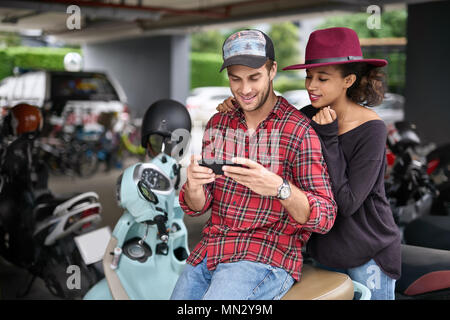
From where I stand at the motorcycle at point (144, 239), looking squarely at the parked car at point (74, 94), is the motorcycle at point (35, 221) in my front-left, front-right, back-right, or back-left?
front-left

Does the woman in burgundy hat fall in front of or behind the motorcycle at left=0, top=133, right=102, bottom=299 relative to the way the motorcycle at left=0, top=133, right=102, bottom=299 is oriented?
behind

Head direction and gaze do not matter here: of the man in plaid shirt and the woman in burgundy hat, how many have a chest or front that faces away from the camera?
0

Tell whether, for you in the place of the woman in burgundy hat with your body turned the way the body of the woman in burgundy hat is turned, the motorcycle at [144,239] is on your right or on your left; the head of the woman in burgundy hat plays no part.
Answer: on your right

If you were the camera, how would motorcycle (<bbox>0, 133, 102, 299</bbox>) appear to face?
facing away from the viewer and to the left of the viewer

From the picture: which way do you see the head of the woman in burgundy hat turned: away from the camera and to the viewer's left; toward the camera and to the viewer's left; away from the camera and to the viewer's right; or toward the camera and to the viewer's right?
toward the camera and to the viewer's left

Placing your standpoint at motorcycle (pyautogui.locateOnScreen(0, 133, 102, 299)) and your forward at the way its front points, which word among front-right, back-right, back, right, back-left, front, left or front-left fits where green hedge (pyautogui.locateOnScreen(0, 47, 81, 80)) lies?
front-right

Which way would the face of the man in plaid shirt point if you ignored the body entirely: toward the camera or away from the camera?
toward the camera

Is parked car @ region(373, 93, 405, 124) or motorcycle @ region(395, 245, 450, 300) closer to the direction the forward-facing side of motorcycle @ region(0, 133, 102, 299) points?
the parked car

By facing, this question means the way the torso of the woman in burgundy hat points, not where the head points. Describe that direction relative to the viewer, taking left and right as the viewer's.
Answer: facing the viewer and to the left of the viewer
